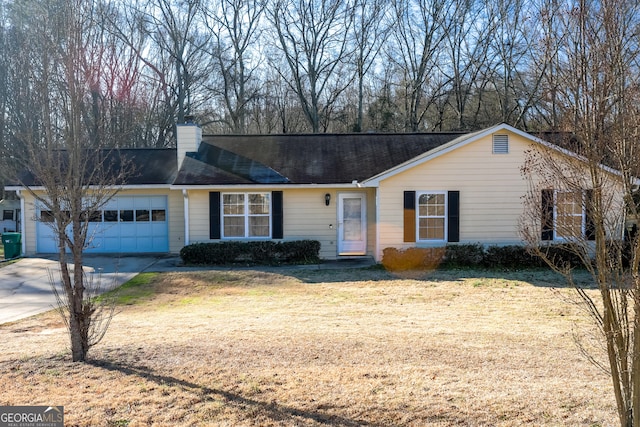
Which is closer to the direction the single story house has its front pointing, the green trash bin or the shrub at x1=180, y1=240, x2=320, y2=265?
the shrub

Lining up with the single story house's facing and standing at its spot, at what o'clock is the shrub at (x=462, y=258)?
The shrub is roughly at 10 o'clock from the single story house.

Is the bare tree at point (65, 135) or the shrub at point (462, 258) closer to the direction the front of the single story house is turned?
the bare tree

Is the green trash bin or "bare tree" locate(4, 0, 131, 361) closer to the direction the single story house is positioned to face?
the bare tree

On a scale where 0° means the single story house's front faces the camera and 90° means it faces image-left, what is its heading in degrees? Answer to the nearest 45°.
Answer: approximately 0°

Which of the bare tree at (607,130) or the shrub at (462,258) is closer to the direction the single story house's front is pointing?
the bare tree

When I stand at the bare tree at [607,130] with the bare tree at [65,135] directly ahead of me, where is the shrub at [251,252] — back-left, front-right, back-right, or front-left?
front-right

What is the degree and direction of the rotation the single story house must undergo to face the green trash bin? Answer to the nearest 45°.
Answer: approximately 90° to its right

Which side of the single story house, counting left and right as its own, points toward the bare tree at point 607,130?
front

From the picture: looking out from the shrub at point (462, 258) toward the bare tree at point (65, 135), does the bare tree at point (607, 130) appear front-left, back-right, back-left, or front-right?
front-left

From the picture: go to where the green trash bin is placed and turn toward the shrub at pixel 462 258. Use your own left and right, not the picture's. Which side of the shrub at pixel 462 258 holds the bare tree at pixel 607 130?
right

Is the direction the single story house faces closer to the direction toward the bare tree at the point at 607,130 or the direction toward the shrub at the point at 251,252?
the bare tree

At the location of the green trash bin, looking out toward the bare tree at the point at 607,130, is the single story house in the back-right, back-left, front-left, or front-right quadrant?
front-left
